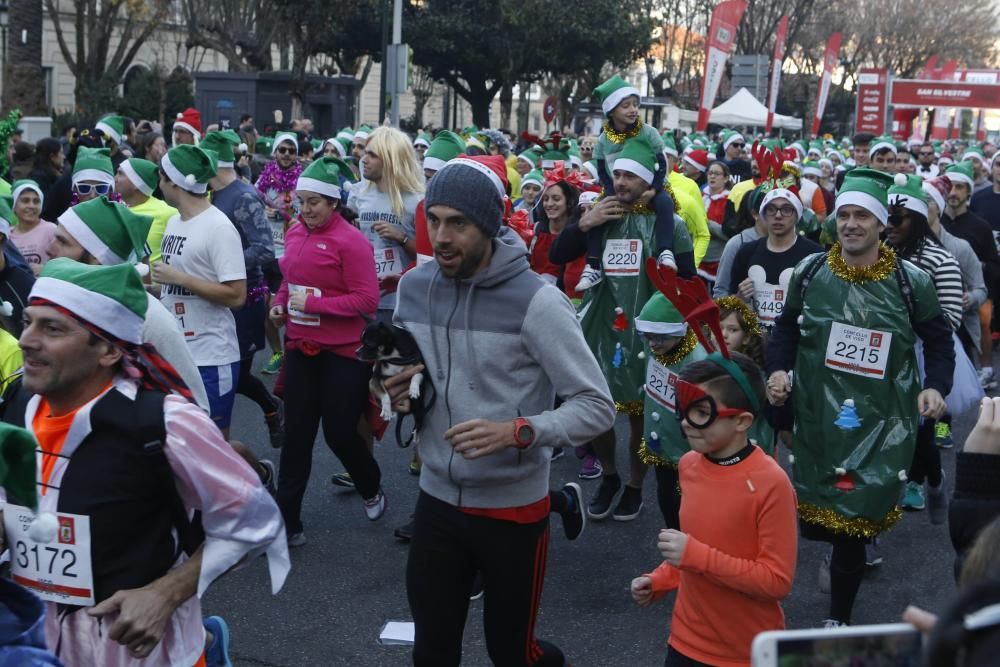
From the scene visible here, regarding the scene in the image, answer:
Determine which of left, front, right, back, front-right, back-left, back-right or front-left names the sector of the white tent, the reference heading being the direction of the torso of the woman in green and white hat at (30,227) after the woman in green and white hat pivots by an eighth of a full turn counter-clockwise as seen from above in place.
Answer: left

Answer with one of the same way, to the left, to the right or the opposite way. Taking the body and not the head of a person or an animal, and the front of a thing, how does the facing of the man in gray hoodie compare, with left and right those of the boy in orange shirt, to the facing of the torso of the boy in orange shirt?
the same way

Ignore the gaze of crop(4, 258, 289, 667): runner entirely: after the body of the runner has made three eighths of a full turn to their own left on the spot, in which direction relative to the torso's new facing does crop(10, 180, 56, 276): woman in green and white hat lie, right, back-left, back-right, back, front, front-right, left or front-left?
left

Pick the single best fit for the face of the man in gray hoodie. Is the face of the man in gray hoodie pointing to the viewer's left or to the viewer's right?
to the viewer's left

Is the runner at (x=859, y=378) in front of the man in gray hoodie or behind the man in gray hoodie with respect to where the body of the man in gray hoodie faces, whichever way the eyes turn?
behind

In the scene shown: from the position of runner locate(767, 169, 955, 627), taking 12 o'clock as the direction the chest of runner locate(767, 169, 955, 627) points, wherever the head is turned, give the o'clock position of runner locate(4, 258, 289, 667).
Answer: runner locate(4, 258, 289, 667) is roughly at 1 o'clock from runner locate(767, 169, 955, 627).

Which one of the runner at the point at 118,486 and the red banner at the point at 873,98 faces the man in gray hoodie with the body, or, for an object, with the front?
the red banner

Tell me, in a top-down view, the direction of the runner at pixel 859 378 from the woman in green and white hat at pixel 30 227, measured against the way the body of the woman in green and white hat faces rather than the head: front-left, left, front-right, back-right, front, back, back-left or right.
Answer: front-left

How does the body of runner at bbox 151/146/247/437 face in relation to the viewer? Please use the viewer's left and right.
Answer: facing the viewer and to the left of the viewer

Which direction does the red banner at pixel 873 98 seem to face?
toward the camera

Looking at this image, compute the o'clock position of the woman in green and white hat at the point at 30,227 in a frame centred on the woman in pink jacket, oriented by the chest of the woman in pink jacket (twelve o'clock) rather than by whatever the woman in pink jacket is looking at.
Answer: The woman in green and white hat is roughly at 3 o'clock from the woman in pink jacket.

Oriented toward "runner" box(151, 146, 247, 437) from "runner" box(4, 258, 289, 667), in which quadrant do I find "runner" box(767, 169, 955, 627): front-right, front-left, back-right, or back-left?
front-right

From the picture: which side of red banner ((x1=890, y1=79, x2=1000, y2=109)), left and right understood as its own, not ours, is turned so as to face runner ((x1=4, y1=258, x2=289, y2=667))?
front

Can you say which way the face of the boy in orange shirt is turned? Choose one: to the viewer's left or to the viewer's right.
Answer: to the viewer's left

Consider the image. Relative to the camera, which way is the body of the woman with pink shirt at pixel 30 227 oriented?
toward the camera

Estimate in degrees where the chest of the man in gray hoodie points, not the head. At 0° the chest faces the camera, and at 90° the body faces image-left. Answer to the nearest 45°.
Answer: approximately 45°

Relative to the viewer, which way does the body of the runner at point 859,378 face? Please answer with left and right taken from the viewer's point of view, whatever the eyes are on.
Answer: facing the viewer
